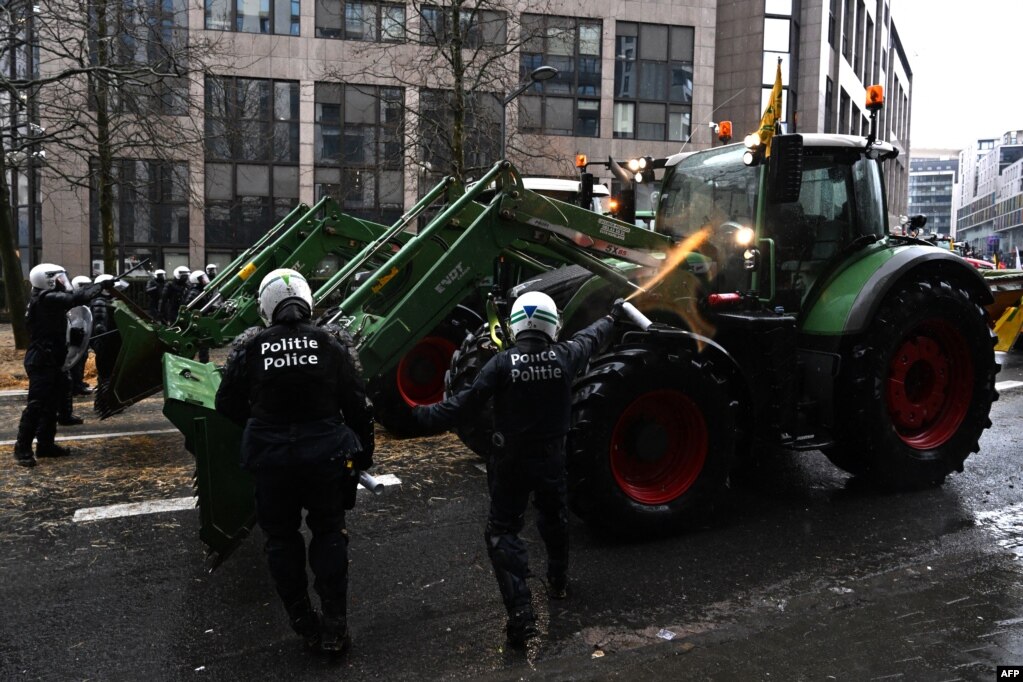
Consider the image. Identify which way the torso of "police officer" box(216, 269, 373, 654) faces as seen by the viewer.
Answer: away from the camera

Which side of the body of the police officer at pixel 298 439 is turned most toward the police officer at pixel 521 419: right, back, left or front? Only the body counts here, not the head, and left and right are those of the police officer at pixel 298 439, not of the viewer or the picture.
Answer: right

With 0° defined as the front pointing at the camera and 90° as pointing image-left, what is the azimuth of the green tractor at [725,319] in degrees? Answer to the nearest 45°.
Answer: approximately 45°

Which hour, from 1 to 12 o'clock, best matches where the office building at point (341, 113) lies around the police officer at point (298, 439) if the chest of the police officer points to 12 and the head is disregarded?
The office building is roughly at 12 o'clock from the police officer.

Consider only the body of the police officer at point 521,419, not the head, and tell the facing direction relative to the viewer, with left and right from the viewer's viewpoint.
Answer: facing away from the viewer

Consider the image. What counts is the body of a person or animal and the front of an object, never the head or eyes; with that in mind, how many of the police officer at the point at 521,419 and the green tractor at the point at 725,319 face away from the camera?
1

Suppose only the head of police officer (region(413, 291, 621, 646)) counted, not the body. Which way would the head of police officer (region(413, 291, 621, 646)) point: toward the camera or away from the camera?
away from the camera

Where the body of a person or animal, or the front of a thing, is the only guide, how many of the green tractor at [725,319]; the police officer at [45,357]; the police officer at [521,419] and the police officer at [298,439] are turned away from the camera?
2

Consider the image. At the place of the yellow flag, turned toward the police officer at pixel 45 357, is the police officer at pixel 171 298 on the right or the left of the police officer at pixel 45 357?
right

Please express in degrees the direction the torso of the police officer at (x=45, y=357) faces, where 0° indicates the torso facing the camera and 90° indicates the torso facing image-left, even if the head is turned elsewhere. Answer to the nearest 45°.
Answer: approximately 270°
